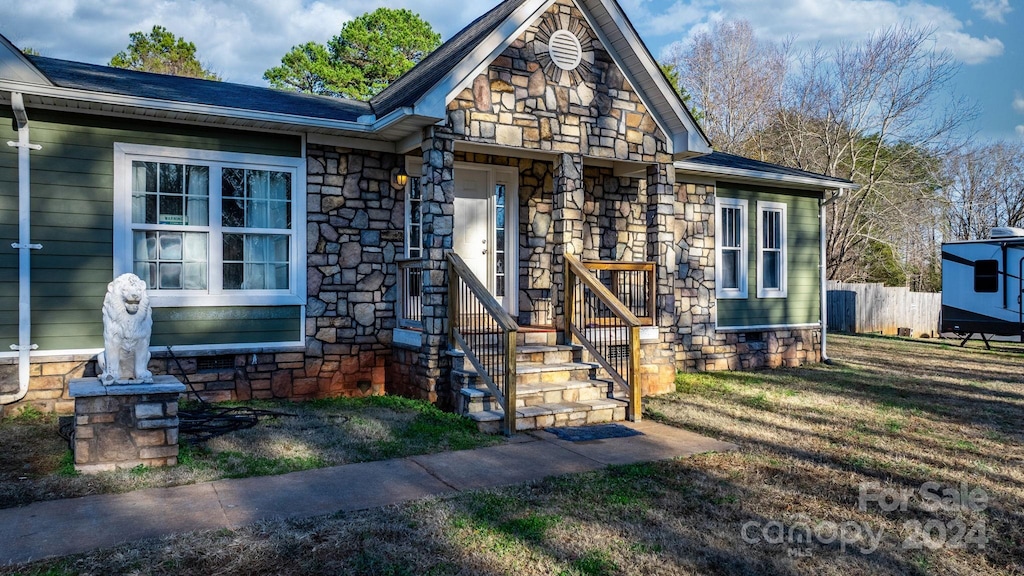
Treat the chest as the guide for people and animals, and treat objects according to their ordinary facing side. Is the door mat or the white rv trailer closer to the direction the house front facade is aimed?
the door mat

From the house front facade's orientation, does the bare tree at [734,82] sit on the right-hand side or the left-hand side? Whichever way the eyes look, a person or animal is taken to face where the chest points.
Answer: on its left

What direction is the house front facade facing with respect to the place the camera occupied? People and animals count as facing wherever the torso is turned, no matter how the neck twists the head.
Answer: facing the viewer and to the right of the viewer

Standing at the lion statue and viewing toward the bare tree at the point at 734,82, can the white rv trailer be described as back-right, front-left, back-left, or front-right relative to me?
front-right

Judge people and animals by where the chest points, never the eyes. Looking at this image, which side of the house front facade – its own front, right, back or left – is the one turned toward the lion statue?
right

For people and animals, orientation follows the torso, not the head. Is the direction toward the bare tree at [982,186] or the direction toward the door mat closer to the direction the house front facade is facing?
the door mat

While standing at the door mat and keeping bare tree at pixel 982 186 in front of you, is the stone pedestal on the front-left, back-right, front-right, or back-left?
back-left

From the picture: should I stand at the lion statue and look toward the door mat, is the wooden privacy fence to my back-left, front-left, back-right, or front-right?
front-left

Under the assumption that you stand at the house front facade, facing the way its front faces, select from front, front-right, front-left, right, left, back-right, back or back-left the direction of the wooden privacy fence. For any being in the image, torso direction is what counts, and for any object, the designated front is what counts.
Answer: left

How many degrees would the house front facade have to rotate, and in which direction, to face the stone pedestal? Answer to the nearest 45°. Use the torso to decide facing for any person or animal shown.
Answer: approximately 90° to its right

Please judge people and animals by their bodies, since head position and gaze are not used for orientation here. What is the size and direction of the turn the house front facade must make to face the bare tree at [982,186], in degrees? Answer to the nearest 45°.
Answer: approximately 90° to its left
